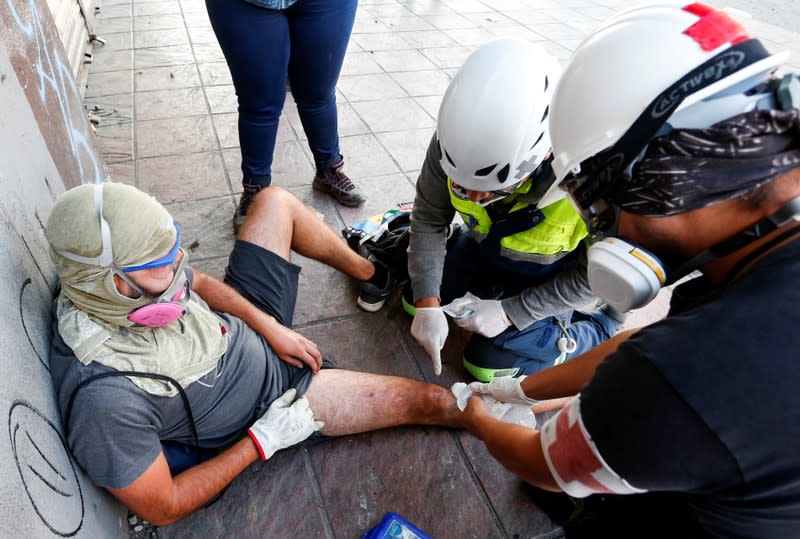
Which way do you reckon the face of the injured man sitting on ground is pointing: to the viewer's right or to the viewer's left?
to the viewer's right

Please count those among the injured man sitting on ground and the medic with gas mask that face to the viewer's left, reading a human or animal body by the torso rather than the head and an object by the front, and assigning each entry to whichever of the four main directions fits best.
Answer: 1

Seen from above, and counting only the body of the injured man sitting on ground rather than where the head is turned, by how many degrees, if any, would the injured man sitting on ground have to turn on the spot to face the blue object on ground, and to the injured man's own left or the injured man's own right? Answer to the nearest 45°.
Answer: approximately 45° to the injured man's own right

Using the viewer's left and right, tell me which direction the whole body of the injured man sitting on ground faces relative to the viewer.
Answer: facing to the right of the viewer

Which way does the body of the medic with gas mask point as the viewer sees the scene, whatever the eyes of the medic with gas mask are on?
to the viewer's left
